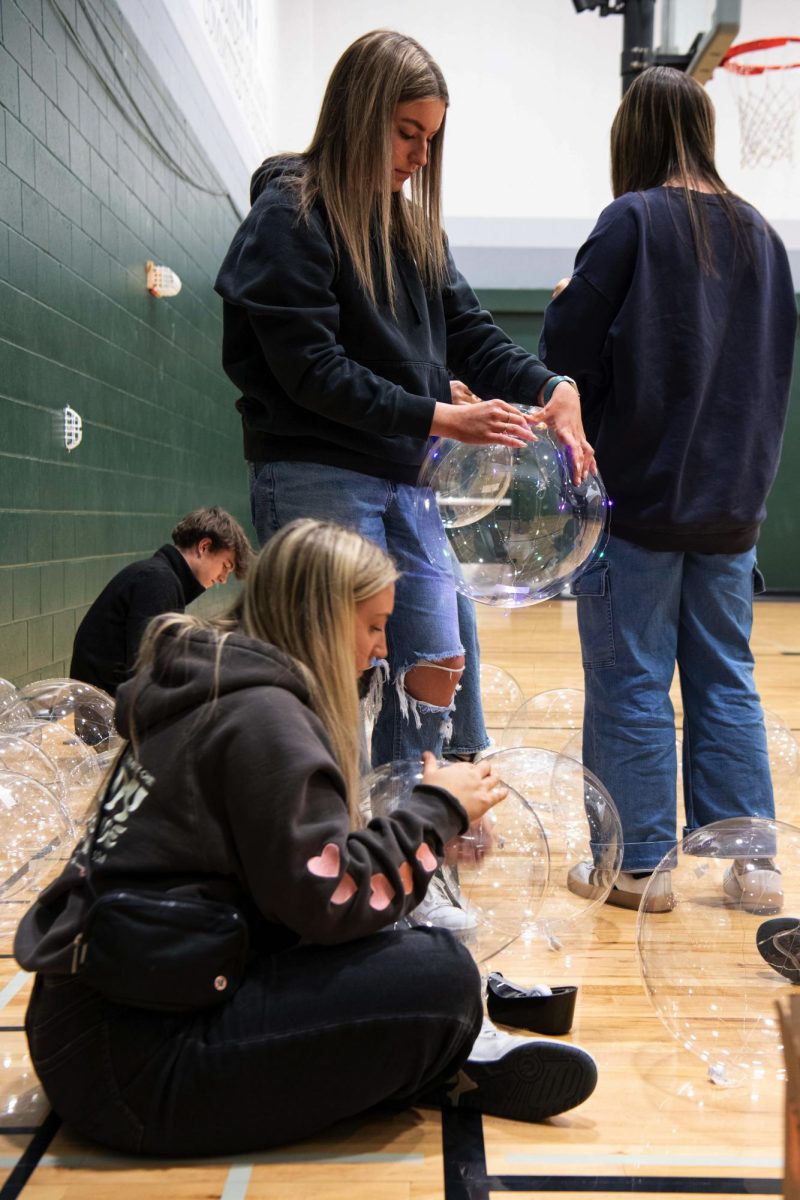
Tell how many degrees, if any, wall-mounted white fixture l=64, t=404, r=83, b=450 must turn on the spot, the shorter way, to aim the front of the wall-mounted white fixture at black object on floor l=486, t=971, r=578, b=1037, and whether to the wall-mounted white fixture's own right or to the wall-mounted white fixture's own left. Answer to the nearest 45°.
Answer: approximately 90° to the wall-mounted white fixture's own right

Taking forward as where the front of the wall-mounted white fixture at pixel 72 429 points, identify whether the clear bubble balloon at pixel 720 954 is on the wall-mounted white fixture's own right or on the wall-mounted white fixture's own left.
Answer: on the wall-mounted white fixture's own right

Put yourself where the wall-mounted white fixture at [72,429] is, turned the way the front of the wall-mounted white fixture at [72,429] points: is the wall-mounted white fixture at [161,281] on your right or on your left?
on your left

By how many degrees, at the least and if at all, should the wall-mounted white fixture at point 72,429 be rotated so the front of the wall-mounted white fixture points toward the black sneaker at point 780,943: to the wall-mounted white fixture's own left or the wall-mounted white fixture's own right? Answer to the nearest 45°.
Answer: approximately 90° to the wall-mounted white fixture's own right

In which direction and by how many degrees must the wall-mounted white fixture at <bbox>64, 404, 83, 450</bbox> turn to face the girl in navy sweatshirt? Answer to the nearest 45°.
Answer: approximately 45° to its right

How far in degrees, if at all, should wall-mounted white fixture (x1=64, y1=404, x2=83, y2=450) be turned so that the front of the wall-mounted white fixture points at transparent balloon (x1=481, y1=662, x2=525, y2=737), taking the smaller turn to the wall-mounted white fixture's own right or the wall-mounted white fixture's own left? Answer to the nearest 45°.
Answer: approximately 45° to the wall-mounted white fixture's own right

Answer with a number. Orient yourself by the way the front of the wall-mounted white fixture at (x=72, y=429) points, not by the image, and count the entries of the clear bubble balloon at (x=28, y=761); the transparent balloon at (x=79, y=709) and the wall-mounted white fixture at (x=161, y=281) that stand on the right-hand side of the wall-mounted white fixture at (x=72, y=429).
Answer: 2

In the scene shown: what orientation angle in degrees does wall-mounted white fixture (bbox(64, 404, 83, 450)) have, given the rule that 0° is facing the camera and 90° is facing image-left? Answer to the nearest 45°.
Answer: approximately 270°

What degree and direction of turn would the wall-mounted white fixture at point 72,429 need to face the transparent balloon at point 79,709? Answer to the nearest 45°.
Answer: approximately 90° to its right

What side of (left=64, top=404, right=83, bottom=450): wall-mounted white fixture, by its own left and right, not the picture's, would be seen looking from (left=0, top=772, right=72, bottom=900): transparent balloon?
right

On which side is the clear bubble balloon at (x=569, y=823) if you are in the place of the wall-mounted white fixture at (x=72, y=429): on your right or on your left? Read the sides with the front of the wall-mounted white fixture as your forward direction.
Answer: on your right

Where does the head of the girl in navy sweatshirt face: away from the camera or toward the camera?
away from the camera

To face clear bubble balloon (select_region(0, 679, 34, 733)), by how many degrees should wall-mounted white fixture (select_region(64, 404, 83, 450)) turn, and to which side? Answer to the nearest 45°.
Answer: approximately 90° to its right
